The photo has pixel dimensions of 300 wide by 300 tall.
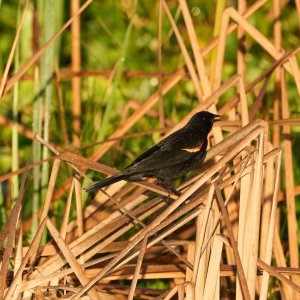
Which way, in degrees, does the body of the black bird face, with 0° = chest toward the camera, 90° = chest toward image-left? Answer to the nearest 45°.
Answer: approximately 270°
